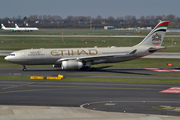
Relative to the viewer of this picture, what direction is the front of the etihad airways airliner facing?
facing to the left of the viewer
